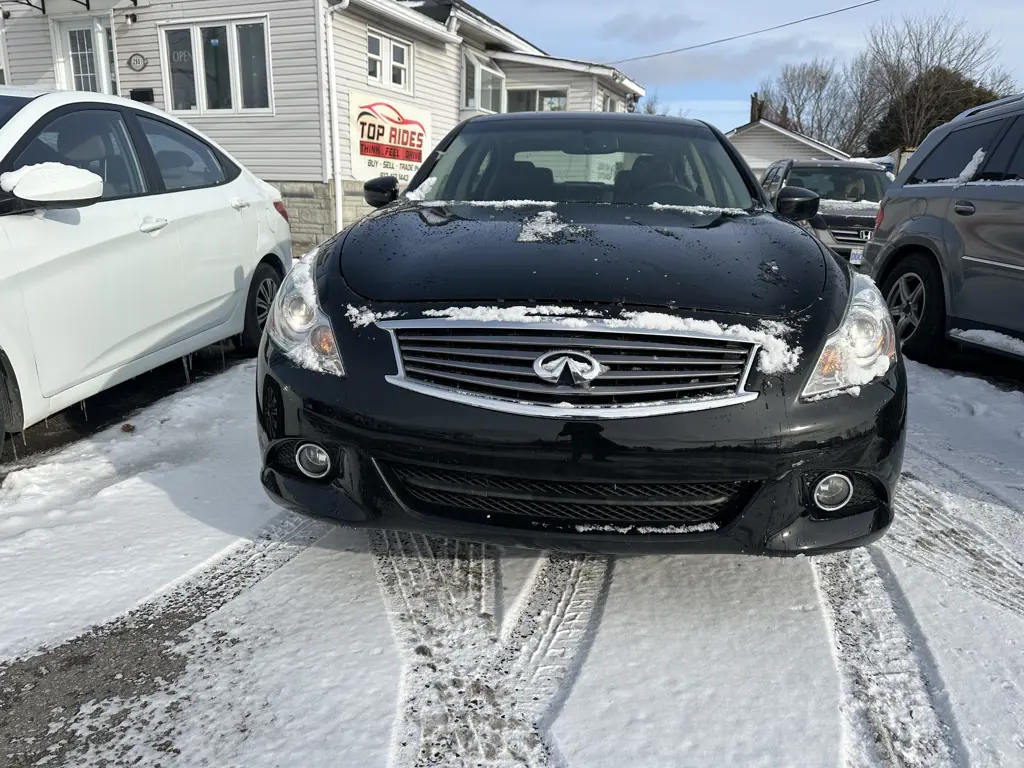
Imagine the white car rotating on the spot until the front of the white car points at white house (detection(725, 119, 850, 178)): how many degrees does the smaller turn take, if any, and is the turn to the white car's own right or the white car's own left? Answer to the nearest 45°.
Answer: approximately 180°

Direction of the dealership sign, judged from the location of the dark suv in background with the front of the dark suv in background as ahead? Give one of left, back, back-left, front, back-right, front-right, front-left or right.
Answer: back

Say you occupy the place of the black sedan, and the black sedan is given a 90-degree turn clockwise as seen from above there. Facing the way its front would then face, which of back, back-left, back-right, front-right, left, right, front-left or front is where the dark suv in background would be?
back-right

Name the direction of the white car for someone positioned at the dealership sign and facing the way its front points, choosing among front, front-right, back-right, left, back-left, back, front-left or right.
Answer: front-right

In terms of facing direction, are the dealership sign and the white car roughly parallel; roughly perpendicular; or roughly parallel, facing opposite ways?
roughly perpendicular

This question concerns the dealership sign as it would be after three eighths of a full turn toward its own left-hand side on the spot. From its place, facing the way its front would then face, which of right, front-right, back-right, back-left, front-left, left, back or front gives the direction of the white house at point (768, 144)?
front-right

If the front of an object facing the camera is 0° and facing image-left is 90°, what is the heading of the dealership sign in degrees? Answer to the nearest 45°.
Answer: approximately 315°

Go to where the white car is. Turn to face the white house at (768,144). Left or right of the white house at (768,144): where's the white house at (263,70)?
left

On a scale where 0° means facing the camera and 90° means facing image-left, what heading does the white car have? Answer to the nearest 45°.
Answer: approximately 45°

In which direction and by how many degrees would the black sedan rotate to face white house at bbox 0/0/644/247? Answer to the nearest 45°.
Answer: approximately 135° to its right

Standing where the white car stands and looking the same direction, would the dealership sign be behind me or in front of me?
behind

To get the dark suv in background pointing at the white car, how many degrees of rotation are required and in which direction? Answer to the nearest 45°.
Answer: approximately 90° to its right

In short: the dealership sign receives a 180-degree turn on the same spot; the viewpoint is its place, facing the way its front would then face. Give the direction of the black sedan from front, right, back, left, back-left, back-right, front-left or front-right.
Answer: back-left
